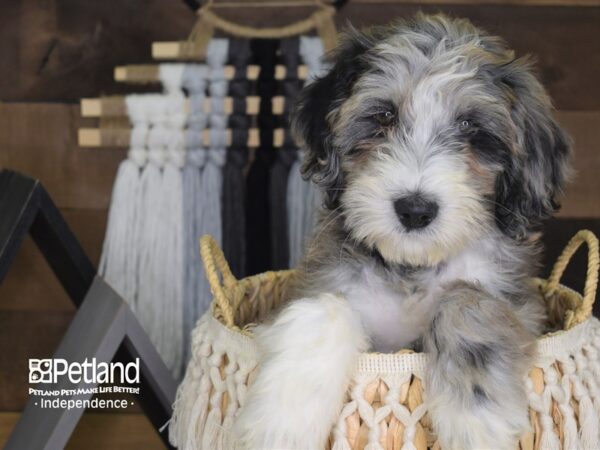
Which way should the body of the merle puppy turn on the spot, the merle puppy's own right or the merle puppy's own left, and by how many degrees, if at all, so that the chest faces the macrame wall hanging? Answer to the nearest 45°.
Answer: approximately 135° to the merle puppy's own right

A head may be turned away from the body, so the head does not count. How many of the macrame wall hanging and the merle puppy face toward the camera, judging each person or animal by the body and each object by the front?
2

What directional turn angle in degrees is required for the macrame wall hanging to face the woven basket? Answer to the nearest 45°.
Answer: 0° — it already faces it

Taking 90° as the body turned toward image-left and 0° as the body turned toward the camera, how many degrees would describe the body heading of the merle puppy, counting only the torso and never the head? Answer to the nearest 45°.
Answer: approximately 0°

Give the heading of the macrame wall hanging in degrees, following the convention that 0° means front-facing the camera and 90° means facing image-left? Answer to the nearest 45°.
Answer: approximately 0°

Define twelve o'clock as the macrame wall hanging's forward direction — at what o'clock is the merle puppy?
The merle puppy is roughly at 11 o'clock from the macrame wall hanging.

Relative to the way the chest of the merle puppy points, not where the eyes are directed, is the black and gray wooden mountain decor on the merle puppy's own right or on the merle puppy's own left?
on the merle puppy's own right
